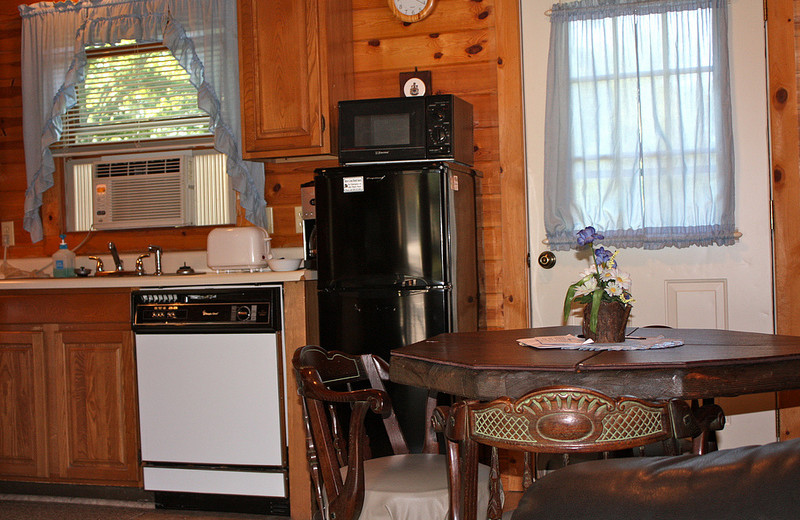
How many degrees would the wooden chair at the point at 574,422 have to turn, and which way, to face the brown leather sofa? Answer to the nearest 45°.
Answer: approximately 180°

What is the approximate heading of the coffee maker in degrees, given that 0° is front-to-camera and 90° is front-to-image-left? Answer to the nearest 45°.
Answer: approximately 0°

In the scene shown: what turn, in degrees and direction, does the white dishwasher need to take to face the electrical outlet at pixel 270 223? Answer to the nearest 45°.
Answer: approximately 135° to its left

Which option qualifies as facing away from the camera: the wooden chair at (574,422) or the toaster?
the wooden chair

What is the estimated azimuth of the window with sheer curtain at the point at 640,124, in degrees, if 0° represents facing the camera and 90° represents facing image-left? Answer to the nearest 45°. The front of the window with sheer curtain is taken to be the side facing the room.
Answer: approximately 0°

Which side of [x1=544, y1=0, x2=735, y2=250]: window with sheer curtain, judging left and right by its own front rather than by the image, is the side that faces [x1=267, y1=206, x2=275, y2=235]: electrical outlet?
right

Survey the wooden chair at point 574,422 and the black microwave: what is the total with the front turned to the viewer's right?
0
